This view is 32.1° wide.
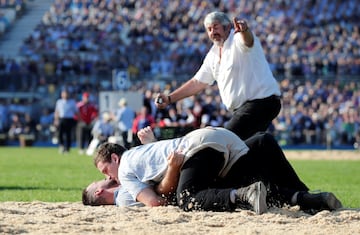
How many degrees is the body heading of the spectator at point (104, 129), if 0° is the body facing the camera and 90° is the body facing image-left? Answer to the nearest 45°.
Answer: approximately 45°

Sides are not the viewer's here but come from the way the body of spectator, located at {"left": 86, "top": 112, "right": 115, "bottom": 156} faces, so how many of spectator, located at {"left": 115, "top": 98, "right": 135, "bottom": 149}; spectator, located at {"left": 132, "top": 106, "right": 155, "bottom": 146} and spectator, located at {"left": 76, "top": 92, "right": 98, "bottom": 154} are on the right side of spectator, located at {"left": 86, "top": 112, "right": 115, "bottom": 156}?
1

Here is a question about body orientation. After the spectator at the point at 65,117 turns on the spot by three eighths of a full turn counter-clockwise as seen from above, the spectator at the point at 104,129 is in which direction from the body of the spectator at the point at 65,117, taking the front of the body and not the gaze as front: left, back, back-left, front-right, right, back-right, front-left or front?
front-right

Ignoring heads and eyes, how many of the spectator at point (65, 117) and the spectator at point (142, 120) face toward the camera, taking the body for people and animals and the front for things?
2

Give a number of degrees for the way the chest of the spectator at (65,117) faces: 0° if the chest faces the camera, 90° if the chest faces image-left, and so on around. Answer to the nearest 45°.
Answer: approximately 0°

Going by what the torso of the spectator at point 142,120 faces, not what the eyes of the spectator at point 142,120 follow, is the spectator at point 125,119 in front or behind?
behind
